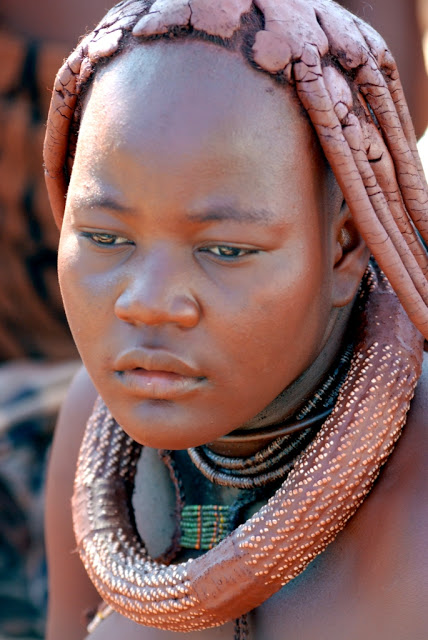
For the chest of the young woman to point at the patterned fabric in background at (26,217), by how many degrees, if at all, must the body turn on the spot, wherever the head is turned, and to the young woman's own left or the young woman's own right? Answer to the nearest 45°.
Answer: approximately 90° to the young woman's own right

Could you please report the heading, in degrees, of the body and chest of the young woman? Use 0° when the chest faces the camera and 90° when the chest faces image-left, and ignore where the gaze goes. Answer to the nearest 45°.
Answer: approximately 45°
